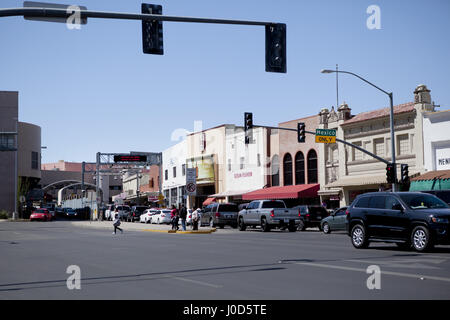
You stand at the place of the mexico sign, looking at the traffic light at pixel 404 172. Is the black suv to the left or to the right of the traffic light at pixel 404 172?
right

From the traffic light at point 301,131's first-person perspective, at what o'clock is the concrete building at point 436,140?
The concrete building is roughly at 8 o'clock from the traffic light.

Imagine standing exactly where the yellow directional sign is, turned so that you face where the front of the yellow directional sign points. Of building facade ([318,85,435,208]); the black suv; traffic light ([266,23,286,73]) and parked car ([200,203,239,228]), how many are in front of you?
2

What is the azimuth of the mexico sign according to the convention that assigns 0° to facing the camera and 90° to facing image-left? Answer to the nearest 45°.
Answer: approximately 0°

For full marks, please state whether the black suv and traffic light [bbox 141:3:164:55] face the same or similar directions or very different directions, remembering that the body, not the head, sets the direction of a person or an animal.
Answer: very different directions

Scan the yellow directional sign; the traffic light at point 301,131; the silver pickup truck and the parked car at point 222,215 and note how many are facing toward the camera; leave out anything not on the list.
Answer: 2
